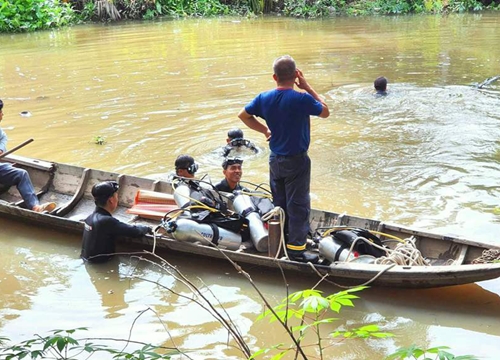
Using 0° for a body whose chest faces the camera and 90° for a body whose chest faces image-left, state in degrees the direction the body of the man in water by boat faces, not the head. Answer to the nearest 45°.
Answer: approximately 225°

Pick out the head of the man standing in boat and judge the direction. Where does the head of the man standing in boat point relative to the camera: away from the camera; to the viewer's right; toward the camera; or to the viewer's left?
away from the camera

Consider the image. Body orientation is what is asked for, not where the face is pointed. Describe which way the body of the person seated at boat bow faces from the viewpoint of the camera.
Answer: to the viewer's right

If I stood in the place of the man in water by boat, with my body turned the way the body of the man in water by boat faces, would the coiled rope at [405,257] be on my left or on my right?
on my right

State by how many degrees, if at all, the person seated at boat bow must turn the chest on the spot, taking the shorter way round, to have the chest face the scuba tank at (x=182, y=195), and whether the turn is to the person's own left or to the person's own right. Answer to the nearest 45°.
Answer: approximately 45° to the person's own right

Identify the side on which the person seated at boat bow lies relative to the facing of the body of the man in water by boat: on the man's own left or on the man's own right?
on the man's own left

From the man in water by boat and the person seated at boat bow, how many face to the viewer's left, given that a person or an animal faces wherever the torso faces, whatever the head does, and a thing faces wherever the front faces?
0

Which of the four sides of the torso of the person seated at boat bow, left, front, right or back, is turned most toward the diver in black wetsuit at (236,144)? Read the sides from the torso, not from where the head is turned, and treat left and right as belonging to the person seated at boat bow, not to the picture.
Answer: front

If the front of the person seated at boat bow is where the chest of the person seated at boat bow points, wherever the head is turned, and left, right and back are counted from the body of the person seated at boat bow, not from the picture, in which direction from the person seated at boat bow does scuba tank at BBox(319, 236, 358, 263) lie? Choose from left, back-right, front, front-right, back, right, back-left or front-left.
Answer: front-right

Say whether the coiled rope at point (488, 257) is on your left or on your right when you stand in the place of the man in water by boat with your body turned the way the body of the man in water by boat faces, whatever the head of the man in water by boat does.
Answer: on your right
